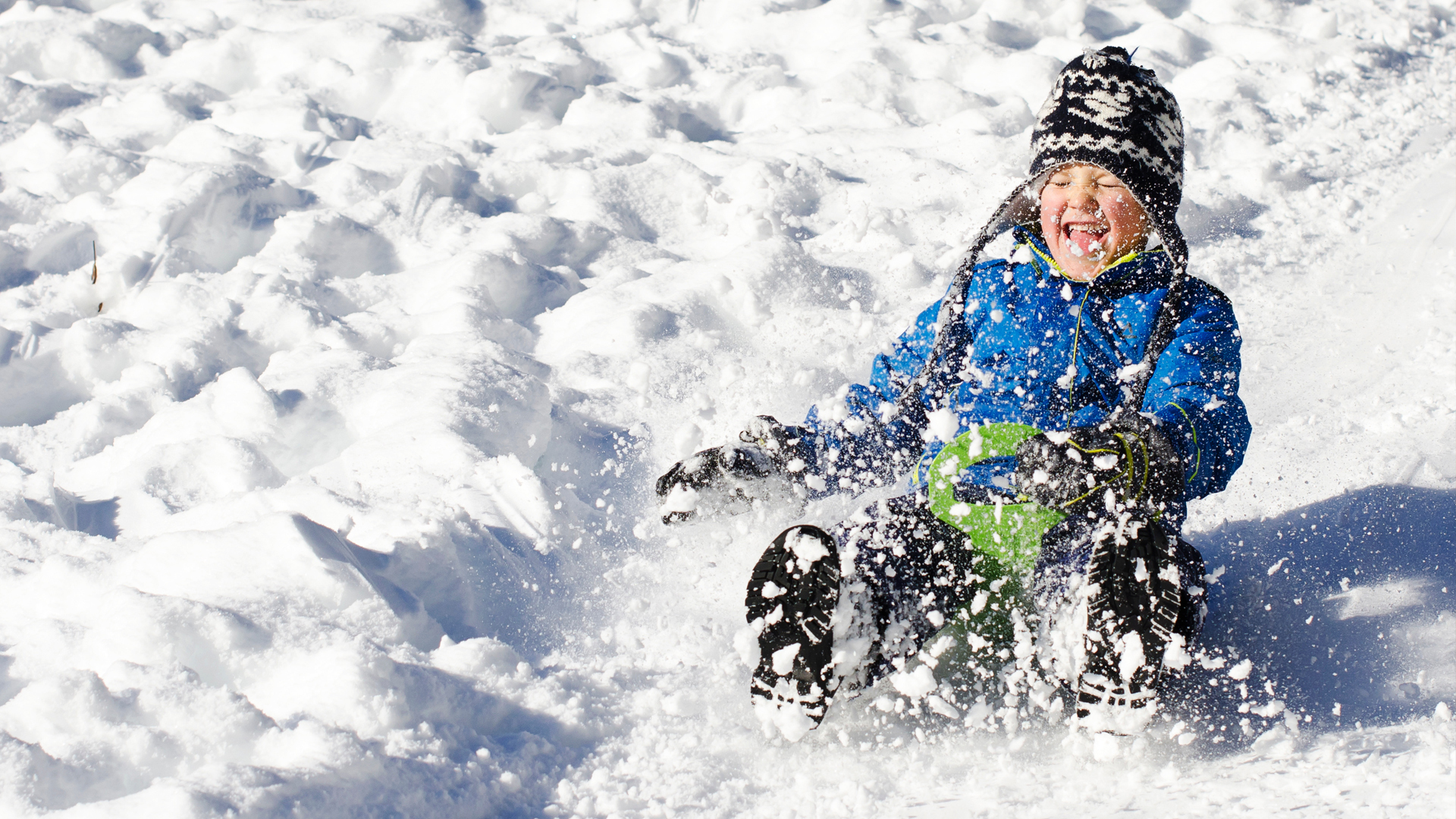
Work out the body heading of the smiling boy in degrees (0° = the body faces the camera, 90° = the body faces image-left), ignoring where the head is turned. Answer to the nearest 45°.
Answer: approximately 0°
